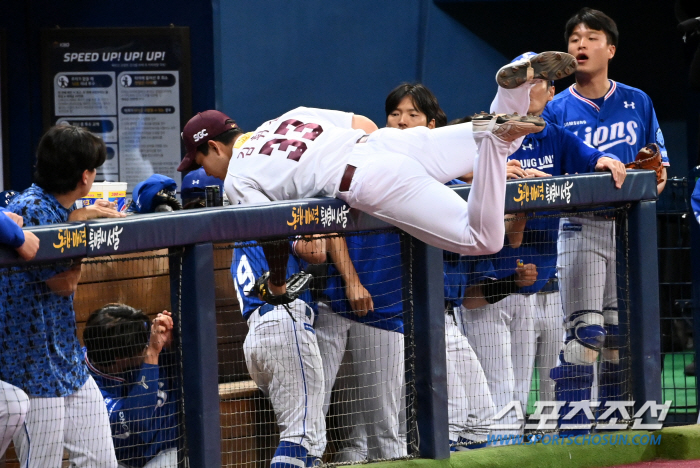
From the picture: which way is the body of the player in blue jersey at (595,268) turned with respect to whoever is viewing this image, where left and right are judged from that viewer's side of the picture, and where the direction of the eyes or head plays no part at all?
facing the viewer and to the left of the viewer

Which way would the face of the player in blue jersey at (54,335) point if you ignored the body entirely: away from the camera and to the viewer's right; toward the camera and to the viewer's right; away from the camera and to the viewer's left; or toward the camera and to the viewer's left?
away from the camera and to the viewer's right

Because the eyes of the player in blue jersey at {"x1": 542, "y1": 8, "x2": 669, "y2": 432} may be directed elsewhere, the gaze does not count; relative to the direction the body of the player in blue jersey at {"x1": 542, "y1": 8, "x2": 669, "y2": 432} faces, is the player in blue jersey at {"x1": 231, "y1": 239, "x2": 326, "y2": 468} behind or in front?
in front
